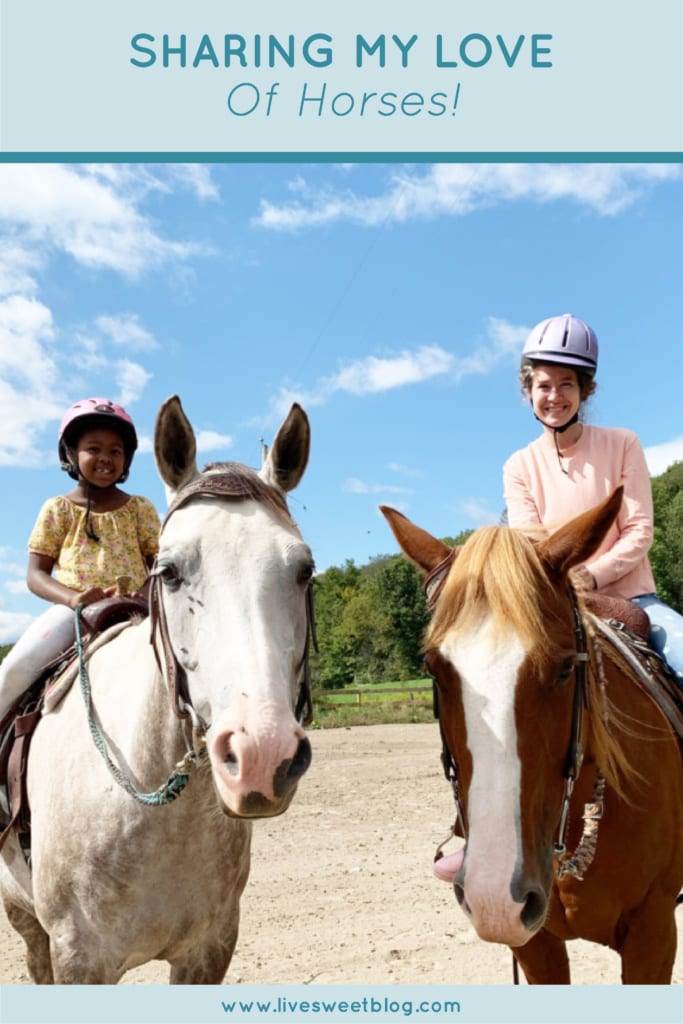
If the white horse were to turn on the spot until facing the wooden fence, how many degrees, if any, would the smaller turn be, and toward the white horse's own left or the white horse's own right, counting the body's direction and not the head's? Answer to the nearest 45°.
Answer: approximately 135° to the white horse's own left

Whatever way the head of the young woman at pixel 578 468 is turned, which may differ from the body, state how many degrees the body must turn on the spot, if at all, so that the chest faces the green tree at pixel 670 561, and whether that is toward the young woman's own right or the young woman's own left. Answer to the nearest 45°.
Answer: approximately 180°

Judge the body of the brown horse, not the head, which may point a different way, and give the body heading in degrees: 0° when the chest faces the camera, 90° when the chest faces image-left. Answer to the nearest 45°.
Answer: approximately 0°

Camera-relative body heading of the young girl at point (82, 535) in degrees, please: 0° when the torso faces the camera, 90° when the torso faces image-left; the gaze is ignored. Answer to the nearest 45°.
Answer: approximately 0°

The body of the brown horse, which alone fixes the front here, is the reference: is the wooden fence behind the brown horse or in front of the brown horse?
behind

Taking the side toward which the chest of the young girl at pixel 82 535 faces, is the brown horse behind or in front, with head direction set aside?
in front

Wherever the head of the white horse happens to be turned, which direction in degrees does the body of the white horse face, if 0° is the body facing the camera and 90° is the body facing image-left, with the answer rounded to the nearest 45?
approximately 315°

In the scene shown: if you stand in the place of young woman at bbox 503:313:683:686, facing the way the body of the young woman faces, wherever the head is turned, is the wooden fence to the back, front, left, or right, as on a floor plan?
back
